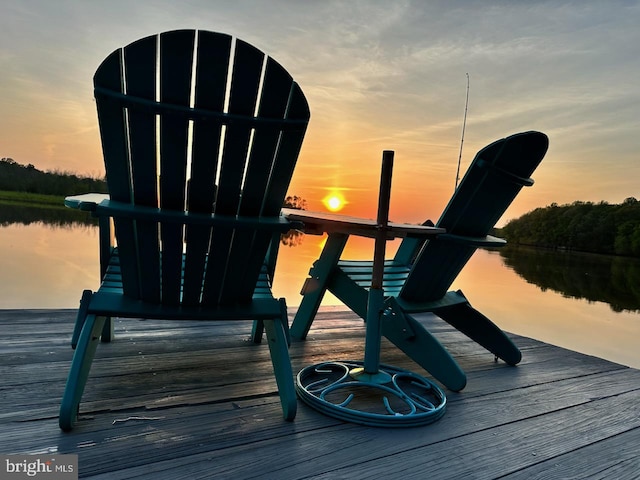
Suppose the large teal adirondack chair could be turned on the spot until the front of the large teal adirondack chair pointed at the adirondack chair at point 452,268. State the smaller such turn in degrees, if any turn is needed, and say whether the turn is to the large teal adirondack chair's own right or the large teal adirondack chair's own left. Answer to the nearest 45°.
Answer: approximately 90° to the large teal adirondack chair's own right

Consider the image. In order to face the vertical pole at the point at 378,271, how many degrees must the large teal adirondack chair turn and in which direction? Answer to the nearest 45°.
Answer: approximately 90° to its right

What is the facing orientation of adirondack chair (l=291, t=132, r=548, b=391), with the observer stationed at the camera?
facing away from the viewer and to the left of the viewer

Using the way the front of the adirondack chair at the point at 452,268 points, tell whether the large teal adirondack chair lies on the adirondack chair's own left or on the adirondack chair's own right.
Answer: on the adirondack chair's own left

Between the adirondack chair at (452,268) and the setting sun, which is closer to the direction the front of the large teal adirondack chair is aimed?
the setting sun

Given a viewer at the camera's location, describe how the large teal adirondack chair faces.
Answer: facing away from the viewer
